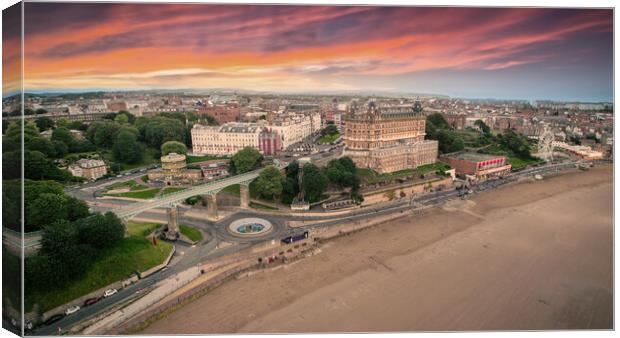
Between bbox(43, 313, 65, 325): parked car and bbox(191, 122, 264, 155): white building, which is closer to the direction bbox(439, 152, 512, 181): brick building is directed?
the parked car

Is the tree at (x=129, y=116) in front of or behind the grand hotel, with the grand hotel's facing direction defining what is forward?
behind

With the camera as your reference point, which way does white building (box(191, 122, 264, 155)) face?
facing the viewer

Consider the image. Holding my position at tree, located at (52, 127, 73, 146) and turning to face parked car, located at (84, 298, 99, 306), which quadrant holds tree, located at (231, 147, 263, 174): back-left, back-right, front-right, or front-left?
front-left

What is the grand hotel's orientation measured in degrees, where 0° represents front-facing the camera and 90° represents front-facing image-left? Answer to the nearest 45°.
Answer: approximately 315°

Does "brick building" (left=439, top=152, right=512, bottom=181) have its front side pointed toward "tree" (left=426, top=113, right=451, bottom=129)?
no

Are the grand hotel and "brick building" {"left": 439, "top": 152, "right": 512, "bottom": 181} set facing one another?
no

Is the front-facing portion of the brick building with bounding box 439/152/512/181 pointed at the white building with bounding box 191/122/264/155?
no

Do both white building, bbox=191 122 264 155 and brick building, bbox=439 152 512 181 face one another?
no

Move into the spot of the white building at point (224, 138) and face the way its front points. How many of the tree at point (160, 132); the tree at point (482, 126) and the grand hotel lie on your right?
1

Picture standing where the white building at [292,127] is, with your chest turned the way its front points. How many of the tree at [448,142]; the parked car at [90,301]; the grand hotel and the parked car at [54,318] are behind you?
0

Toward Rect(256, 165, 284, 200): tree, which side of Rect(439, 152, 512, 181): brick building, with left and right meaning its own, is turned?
right

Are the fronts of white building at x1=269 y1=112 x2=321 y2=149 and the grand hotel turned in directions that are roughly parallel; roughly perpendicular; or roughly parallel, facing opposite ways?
roughly parallel

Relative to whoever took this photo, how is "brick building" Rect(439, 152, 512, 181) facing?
facing the viewer and to the right of the viewer

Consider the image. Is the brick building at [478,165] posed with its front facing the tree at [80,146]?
no
